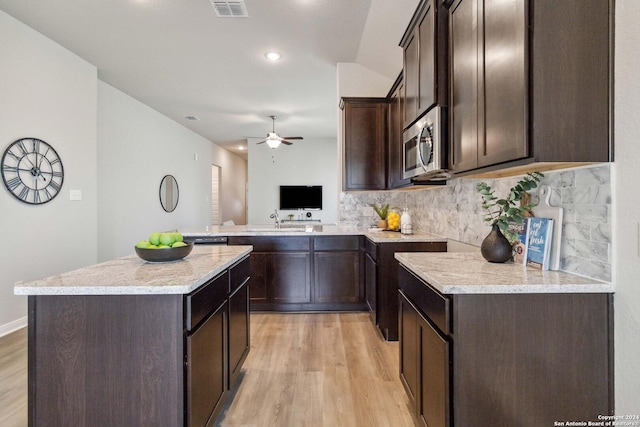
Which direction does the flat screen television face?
toward the camera

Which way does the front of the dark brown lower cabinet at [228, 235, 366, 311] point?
toward the camera

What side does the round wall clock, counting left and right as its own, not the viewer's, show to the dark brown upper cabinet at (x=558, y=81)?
front

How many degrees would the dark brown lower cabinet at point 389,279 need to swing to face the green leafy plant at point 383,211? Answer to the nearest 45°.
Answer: approximately 90° to its right

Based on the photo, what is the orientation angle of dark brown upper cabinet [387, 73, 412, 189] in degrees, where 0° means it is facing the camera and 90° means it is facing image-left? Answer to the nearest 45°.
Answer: approximately 90°

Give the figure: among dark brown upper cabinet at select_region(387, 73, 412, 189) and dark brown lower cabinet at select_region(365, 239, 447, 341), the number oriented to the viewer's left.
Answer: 2

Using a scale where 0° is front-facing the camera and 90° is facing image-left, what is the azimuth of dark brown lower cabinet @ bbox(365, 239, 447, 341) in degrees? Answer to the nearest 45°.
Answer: approximately 90°

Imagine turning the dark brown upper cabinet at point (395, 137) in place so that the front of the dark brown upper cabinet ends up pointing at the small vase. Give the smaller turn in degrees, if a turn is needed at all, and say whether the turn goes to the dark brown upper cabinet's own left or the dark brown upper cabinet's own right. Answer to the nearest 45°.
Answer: approximately 90° to the dark brown upper cabinet's own left

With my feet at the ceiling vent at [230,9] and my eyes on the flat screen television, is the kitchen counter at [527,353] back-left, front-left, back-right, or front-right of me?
back-right

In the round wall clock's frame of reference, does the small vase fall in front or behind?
in front

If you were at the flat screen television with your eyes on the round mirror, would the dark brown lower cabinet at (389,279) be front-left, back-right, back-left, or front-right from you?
front-left

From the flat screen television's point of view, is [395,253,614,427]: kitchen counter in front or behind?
in front

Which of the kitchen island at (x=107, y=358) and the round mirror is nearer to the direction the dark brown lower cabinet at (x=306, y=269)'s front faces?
the kitchen island

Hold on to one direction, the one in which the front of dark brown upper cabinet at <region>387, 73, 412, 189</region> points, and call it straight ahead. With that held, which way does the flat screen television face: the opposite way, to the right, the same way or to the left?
to the left
